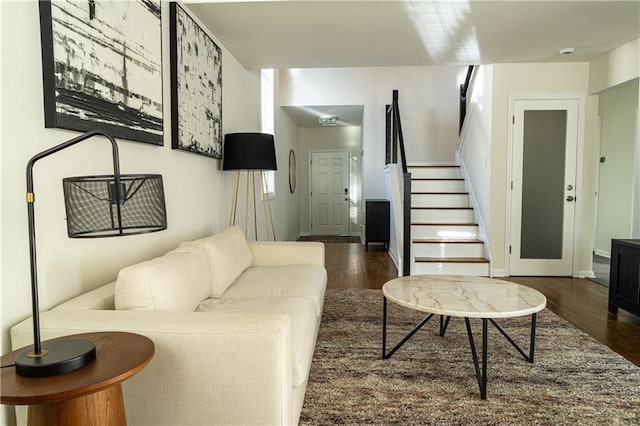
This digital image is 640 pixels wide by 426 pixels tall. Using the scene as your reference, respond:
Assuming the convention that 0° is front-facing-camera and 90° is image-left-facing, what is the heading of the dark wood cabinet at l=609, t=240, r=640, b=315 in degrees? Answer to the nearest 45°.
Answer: approximately 45°

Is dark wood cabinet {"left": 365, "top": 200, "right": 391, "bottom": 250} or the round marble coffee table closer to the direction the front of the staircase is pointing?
the round marble coffee table

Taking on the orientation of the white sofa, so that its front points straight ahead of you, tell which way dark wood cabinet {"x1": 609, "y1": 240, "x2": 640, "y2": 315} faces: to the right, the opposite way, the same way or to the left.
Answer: the opposite way

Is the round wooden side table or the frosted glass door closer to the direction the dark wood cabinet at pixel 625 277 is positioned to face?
the round wooden side table

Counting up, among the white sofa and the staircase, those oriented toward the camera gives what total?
1

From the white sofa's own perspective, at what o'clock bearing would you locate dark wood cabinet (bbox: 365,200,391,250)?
The dark wood cabinet is roughly at 10 o'clock from the white sofa.

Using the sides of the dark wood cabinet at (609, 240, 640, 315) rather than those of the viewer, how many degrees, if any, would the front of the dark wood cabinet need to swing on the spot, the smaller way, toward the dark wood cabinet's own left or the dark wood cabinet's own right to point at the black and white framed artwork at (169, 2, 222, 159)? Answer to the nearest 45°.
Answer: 0° — it already faces it

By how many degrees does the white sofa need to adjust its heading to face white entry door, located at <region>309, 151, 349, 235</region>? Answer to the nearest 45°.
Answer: approximately 45° to its left

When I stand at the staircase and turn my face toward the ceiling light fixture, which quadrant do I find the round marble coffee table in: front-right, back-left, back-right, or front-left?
back-left

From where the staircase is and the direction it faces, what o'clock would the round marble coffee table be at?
The round marble coffee table is roughly at 12 o'clock from the staircase.

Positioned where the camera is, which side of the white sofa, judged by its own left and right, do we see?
right
